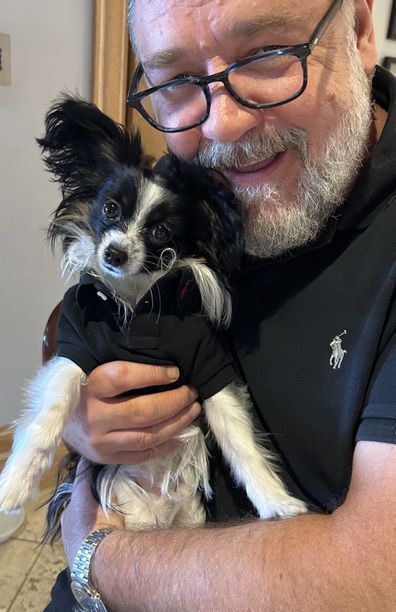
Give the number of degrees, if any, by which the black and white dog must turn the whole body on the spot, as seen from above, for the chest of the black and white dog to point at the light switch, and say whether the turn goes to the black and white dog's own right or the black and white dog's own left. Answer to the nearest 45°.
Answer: approximately 135° to the black and white dog's own right

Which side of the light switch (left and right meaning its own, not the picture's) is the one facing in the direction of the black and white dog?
front

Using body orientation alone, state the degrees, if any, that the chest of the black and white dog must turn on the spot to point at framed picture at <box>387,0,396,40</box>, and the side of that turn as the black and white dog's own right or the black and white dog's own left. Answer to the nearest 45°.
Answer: approximately 135° to the black and white dog's own left

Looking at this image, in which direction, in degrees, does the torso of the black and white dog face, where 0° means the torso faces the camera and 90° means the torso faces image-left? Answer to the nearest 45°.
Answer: approximately 0°

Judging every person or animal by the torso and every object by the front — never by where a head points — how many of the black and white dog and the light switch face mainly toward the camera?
2

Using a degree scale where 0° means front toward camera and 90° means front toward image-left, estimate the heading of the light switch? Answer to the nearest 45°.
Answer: approximately 0°

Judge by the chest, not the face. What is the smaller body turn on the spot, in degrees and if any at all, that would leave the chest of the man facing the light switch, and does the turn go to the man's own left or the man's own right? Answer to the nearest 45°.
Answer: approximately 90° to the man's own right

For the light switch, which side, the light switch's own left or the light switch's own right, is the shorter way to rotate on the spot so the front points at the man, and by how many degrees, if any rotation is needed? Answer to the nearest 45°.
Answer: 0° — it already faces them

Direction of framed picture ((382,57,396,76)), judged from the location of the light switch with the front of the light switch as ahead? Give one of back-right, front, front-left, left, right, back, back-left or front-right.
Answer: left

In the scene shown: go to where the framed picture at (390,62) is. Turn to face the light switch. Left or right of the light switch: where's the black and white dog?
left
